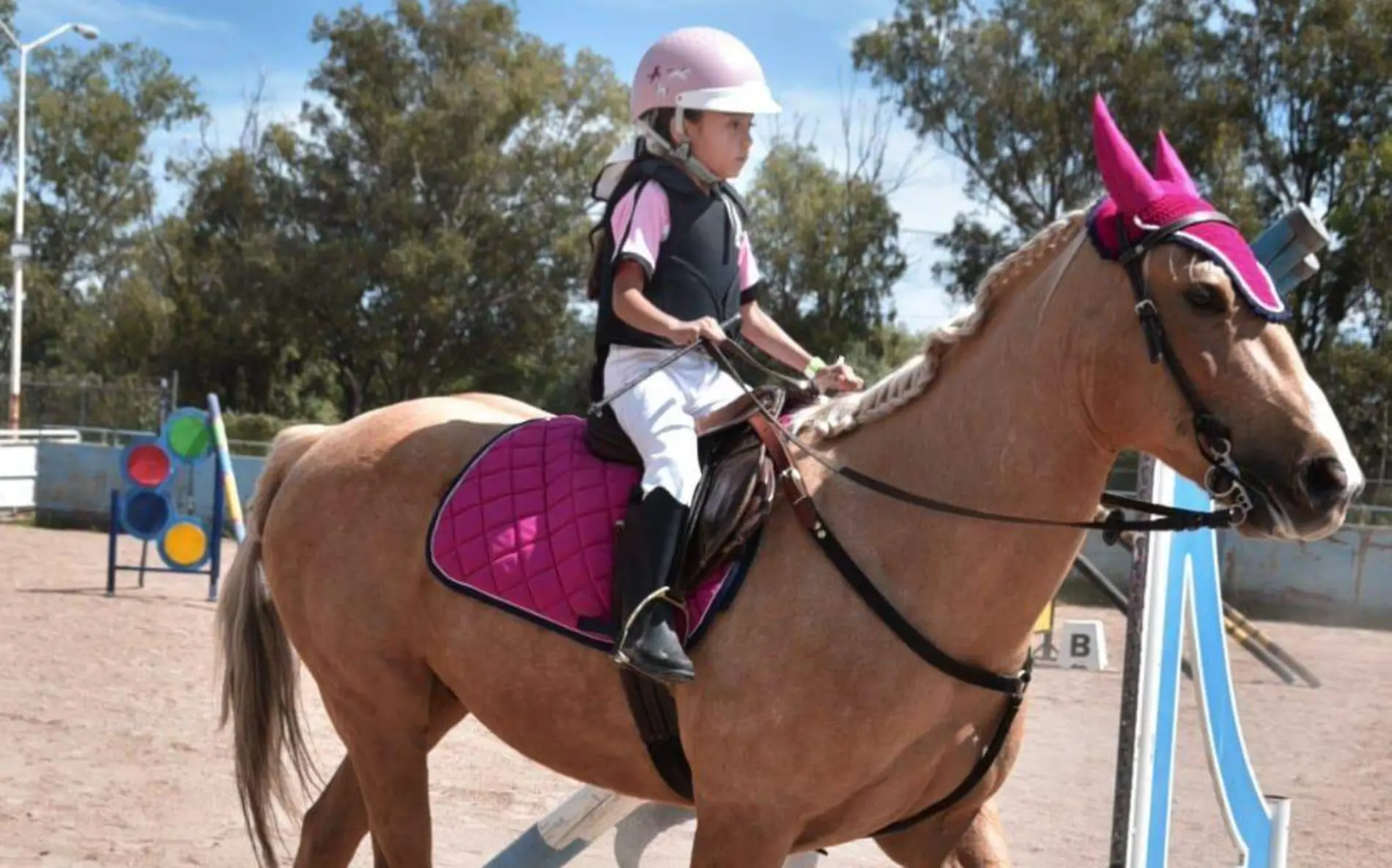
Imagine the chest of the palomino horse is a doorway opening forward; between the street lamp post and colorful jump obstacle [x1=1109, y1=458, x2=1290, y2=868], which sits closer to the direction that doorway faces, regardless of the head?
the colorful jump obstacle

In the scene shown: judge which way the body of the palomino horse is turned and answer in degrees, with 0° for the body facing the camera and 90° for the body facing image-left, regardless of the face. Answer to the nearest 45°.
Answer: approximately 270°

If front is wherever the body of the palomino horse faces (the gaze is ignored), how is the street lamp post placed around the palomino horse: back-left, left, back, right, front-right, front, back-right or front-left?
back-left

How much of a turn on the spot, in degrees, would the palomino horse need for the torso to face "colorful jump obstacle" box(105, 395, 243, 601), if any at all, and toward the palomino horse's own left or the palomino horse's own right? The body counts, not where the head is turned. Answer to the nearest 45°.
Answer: approximately 135° to the palomino horse's own left

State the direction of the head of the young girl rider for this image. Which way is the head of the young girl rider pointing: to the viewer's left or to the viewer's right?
to the viewer's right
